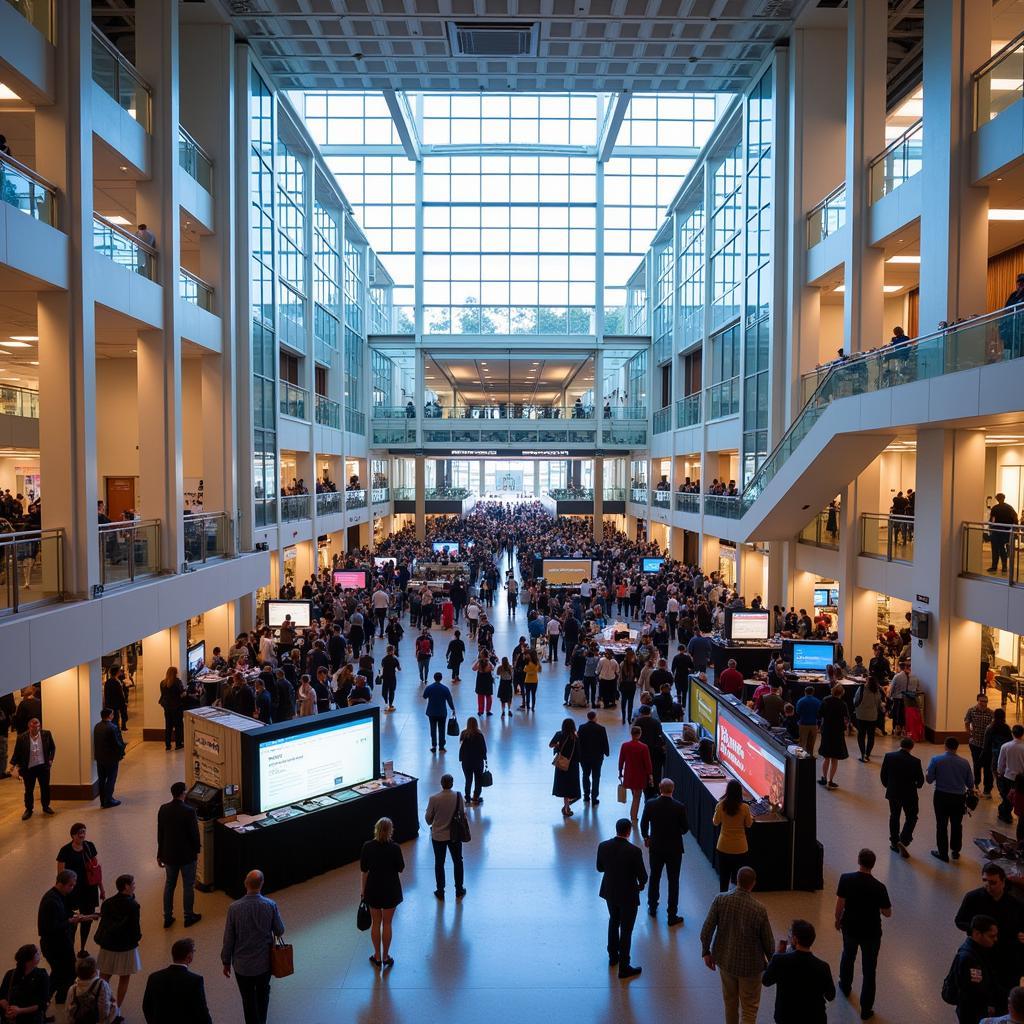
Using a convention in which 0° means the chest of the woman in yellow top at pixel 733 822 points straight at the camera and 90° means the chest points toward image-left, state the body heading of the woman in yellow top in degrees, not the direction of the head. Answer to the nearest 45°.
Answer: approximately 180°

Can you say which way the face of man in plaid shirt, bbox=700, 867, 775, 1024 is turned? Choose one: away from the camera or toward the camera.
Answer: away from the camera

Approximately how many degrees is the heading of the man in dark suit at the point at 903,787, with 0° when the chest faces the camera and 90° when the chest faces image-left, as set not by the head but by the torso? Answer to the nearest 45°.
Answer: approximately 180°

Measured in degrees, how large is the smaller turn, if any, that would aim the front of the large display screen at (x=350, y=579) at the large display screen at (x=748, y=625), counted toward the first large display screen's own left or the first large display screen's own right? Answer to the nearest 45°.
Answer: approximately 45° to the first large display screen's own left

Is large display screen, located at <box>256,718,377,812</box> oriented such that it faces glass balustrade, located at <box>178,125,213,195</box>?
no

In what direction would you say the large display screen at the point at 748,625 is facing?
toward the camera

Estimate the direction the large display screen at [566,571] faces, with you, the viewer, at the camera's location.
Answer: facing the viewer

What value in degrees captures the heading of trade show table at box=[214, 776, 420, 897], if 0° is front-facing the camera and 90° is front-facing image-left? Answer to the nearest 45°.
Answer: approximately 315°

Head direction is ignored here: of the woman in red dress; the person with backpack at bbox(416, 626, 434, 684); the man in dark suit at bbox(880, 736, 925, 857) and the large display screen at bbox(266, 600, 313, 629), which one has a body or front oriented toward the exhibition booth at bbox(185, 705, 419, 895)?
the large display screen

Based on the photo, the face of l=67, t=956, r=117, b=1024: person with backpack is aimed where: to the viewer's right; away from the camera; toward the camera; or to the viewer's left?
away from the camera

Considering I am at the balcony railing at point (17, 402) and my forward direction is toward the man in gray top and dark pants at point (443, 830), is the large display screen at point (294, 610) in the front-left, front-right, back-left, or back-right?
front-left

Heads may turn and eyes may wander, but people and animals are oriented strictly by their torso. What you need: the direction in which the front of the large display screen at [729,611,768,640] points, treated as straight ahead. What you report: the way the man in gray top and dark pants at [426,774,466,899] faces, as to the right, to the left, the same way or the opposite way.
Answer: the opposite way

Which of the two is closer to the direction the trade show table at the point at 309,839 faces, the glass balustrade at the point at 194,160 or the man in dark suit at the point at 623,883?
the man in dark suit

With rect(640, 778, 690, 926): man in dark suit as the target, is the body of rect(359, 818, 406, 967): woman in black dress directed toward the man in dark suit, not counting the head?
no

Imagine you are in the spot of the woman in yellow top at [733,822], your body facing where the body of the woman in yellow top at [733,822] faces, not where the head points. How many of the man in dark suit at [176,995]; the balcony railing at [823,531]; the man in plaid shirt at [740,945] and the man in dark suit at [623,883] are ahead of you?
1

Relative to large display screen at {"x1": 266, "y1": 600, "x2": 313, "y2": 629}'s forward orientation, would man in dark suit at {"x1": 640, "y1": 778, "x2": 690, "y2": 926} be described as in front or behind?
in front

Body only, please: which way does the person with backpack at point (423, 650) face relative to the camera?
away from the camera

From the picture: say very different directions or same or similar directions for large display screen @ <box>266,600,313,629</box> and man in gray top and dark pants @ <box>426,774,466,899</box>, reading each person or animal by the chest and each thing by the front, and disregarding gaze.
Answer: very different directions

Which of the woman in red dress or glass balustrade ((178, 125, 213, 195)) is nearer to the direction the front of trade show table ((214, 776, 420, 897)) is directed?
the woman in red dress

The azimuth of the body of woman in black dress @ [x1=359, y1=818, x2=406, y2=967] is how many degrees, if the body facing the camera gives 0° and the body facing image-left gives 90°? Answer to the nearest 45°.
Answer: approximately 180°
